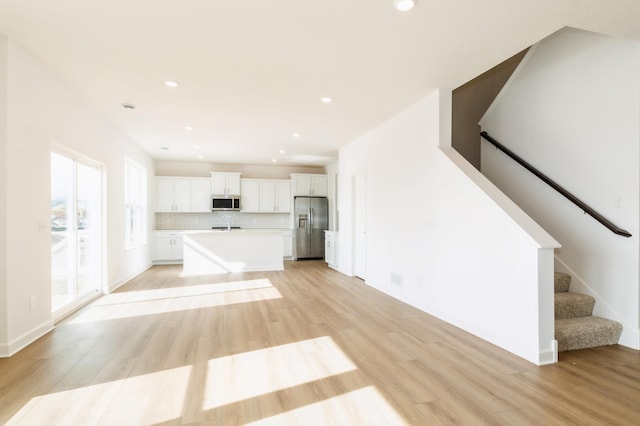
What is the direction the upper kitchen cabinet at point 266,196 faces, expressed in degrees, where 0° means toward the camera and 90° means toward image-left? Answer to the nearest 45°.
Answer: approximately 0°

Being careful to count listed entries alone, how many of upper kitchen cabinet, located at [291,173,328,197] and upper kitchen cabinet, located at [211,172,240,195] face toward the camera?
2

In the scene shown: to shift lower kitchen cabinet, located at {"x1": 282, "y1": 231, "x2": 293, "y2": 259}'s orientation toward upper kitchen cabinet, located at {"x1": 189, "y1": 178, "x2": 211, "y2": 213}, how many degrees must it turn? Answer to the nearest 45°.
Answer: approximately 90° to its right

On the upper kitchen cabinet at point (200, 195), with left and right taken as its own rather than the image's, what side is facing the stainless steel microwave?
left

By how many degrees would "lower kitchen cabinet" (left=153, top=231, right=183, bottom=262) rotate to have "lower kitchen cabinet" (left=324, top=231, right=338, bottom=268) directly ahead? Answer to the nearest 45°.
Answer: approximately 45° to its left

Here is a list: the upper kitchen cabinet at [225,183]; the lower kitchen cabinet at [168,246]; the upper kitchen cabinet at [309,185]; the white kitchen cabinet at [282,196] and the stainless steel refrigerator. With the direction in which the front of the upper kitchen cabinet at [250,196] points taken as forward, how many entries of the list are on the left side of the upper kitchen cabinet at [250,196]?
3

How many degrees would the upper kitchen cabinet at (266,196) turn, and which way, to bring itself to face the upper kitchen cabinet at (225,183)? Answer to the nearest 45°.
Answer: approximately 90° to its right

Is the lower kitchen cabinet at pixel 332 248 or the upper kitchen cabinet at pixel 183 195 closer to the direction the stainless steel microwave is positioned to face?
the lower kitchen cabinet

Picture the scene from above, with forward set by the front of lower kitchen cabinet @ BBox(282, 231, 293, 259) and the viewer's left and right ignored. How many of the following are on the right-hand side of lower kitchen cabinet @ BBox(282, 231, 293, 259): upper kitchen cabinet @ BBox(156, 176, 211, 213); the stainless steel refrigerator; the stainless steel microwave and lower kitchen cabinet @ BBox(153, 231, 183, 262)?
3
